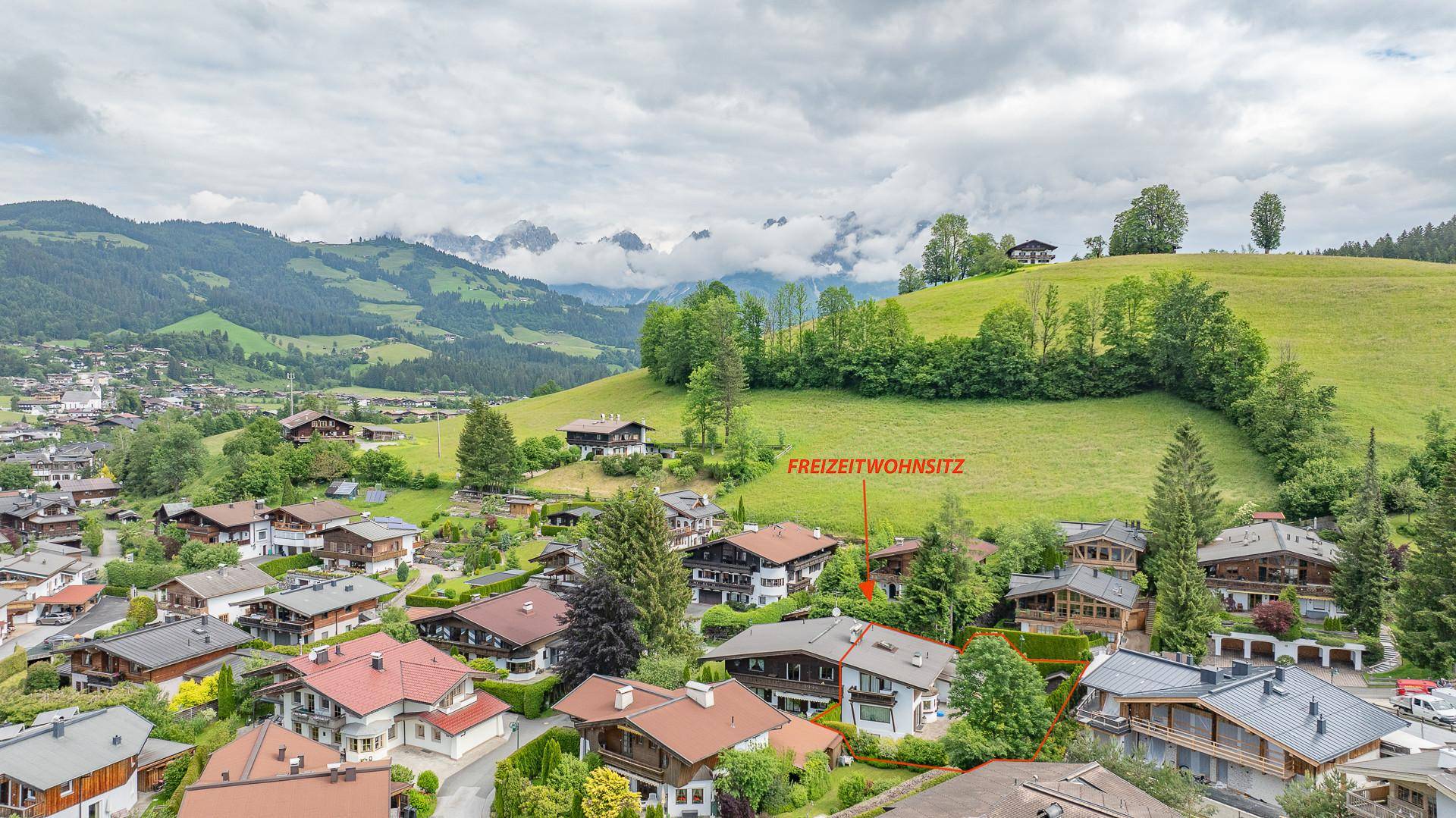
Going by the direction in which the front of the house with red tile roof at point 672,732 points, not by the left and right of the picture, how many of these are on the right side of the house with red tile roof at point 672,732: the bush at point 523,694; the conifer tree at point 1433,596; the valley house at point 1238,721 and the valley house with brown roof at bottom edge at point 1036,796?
1

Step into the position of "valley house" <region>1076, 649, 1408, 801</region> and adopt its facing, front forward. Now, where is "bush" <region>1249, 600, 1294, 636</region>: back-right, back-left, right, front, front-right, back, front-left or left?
back-right

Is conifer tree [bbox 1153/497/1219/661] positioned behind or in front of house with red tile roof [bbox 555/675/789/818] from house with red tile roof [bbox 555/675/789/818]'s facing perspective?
behind

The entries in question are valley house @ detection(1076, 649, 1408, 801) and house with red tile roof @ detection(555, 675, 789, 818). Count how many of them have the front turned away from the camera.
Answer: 0

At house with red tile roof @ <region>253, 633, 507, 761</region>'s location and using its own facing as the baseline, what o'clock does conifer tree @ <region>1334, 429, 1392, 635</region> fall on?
The conifer tree is roughly at 8 o'clock from the house with red tile roof.

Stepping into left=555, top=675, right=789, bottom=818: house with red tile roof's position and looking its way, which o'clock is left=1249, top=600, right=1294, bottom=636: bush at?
The bush is roughly at 7 o'clock from the house with red tile roof.

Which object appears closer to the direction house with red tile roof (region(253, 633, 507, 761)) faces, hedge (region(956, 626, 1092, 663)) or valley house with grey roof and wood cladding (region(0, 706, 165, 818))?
the valley house with grey roof and wood cladding

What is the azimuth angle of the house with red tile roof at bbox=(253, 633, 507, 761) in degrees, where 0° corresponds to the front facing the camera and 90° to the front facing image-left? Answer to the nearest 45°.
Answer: approximately 45°

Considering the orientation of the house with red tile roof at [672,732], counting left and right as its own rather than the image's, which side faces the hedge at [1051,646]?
back

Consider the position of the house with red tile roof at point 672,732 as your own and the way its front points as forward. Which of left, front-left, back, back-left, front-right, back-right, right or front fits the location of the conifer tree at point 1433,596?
back-left

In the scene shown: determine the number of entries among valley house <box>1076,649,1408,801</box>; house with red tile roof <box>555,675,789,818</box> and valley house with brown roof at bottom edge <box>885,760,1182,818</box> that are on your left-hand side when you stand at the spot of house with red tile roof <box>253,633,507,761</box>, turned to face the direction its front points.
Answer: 3

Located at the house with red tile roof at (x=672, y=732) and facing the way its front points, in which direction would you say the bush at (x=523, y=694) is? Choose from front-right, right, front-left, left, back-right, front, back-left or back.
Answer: right
